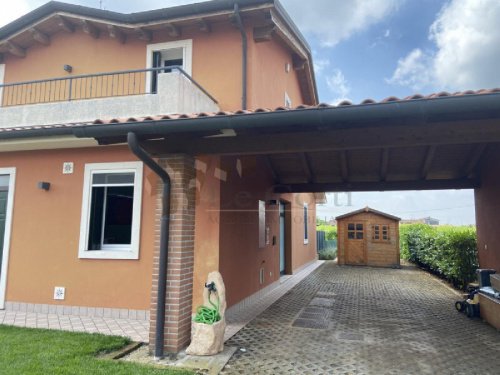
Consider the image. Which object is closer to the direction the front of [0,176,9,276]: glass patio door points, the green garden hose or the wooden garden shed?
the green garden hose

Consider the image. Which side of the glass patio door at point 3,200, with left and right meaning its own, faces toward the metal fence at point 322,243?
back

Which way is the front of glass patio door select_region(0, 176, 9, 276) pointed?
toward the camera

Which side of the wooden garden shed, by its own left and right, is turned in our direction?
front

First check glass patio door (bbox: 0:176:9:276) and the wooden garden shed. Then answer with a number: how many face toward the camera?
2

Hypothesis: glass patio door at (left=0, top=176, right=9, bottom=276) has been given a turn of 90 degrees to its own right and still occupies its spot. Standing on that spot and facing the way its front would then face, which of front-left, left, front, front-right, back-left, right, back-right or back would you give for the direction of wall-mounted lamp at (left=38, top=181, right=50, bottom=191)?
back-left

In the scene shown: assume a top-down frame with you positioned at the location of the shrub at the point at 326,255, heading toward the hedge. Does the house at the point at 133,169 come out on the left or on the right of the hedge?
right

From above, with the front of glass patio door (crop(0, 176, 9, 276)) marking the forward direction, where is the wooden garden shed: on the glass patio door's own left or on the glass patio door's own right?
on the glass patio door's own left

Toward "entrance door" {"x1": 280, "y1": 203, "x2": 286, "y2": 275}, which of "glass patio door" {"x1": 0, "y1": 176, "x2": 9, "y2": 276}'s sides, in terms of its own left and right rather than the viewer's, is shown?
left
